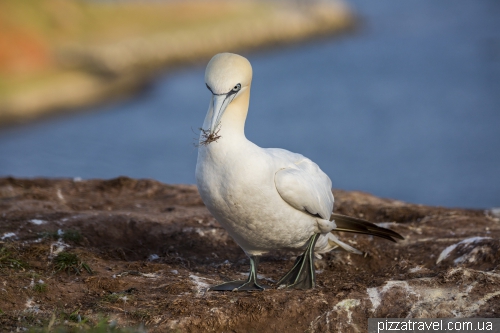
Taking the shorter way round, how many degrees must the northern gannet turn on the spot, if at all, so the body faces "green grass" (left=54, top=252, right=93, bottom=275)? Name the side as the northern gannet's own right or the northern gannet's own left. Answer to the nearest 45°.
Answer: approximately 90° to the northern gannet's own right

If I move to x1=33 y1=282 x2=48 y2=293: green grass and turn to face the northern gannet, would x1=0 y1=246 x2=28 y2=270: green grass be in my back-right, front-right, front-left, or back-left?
back-left

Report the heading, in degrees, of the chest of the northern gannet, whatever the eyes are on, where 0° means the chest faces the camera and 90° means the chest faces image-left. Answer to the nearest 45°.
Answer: approximately 45°

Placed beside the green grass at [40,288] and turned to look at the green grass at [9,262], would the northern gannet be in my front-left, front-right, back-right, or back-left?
back-right

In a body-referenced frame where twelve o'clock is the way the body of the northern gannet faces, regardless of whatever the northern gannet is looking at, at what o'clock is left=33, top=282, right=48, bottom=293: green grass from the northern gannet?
The green grass is roughly at 2 o'clock from the northern gannet.

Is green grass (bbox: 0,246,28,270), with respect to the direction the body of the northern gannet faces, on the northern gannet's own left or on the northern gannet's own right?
on the northern gannet's own right
